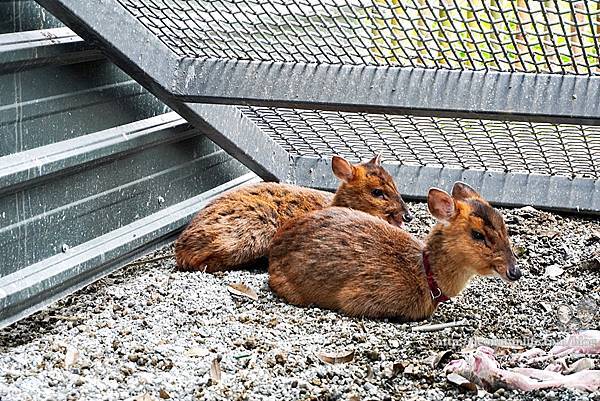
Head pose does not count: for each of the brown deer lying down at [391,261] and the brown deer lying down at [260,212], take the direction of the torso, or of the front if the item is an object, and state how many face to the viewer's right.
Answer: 2

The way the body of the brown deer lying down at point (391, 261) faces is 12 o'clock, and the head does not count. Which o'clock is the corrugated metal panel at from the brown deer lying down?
The corrugated metal panel is roughly at 6 o'clock from the brown deer lying down.

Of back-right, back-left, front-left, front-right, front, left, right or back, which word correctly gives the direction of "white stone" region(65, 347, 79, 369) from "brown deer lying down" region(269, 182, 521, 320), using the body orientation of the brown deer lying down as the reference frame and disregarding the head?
back-right

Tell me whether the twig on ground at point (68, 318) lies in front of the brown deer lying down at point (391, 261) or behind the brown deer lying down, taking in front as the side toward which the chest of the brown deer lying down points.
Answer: behind

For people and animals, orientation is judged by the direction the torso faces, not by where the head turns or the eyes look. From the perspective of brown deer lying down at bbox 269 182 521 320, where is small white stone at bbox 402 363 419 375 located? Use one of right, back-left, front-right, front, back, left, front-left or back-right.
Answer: right

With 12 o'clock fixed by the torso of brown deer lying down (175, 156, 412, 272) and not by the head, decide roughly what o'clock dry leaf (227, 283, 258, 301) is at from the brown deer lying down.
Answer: The dry leaf is roughly at 3 o'clock from the brown deer lying down.

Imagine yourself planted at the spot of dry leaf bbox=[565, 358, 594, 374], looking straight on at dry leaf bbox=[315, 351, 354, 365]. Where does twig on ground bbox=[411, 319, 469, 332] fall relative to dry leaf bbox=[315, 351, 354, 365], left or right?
right

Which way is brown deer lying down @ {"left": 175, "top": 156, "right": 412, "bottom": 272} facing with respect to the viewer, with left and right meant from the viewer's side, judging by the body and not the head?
facing to the right of the viewer

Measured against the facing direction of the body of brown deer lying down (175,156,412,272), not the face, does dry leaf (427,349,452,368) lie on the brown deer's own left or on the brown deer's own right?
on the brown deer's own right

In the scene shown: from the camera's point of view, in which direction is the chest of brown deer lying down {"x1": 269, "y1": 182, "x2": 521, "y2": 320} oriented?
to the viewer's right
